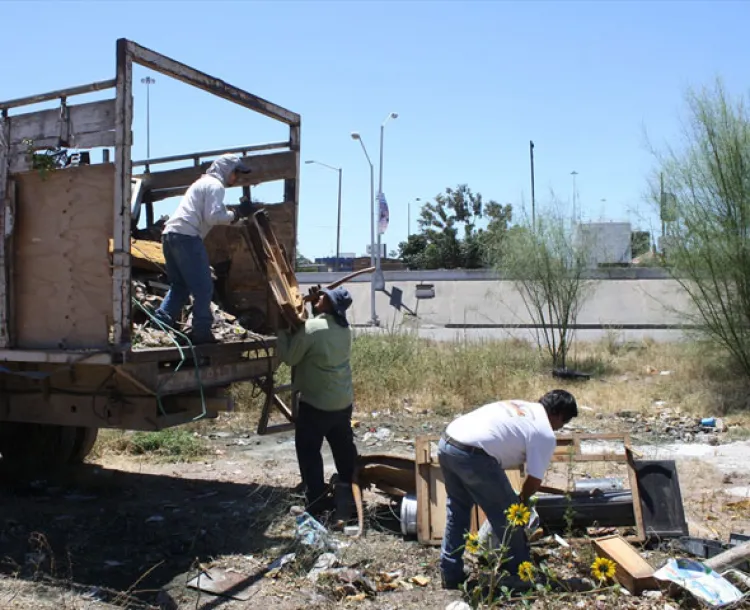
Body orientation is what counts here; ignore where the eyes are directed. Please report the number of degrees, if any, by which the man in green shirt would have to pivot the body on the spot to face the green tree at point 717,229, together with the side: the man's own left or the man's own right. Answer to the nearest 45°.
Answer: approximately 90° to the man's own right

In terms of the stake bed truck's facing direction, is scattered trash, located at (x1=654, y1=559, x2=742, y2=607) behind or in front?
behind

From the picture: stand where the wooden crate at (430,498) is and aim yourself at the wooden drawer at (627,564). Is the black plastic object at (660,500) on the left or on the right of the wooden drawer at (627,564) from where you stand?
left

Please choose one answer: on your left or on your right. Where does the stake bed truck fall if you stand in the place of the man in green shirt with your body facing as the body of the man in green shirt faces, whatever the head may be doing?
on your left

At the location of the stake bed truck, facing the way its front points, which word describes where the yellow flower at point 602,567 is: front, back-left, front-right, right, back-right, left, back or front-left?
back

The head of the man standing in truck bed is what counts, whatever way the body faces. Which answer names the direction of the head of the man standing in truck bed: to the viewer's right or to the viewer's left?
to the viewer's right

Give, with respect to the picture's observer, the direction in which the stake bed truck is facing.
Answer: facing away from the viewer and to the left of the viewer

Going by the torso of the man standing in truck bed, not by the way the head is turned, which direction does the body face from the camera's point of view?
to the viewer's right

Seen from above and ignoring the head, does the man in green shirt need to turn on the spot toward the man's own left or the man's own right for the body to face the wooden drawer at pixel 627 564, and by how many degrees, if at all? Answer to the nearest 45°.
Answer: approximately 180°

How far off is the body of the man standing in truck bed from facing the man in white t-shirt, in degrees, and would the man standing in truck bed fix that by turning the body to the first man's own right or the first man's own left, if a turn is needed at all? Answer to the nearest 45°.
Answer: approximately 45° to the first man's own right
